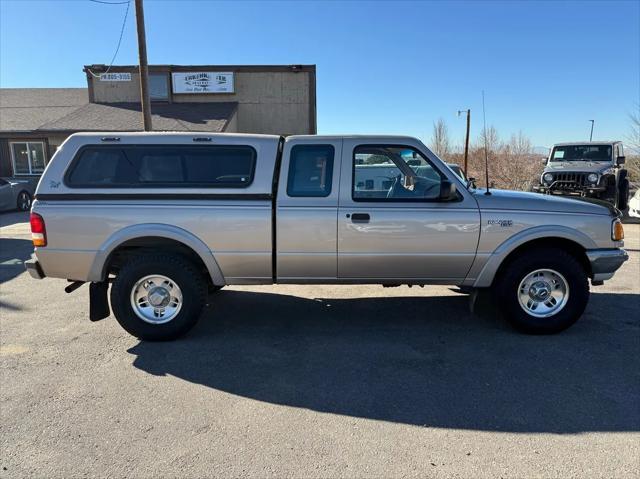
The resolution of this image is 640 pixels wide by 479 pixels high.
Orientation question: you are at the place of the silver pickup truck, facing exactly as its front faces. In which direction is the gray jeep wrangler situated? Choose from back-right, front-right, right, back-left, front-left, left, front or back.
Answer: front-left

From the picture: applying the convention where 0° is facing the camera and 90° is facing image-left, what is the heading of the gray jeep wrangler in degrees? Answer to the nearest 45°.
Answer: approximately 45°

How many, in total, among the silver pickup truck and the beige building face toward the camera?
1

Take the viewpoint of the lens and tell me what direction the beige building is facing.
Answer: facing the viewer

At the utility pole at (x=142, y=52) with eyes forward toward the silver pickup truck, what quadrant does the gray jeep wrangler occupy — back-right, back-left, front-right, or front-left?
front-left

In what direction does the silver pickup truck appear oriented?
to the viewer's right

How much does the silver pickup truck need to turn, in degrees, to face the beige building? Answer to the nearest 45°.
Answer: approximately 90° to its left
